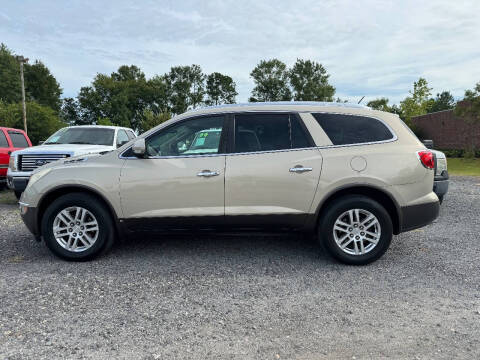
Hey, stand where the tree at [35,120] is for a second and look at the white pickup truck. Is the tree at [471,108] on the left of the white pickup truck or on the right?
left

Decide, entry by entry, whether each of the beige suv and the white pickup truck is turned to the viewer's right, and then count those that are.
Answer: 0

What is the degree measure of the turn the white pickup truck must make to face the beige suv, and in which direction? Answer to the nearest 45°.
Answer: approximately 45° to its left

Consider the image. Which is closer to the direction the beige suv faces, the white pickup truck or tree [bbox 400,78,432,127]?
the white pickup truck

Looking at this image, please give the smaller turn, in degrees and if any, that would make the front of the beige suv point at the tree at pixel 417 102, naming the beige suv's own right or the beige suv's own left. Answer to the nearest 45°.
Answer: approximately 135° to the beige suv's own right

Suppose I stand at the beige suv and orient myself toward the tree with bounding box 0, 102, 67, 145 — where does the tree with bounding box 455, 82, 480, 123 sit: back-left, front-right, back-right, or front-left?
front-right

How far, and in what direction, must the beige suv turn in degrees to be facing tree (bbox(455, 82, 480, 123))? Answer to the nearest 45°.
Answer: approximately 135° to its right

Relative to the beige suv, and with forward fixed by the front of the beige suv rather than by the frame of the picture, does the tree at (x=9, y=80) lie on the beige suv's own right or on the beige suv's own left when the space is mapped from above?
on the beige suv's own right

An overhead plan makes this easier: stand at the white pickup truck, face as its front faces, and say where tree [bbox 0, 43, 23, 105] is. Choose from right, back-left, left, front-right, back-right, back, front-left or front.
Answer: back-right

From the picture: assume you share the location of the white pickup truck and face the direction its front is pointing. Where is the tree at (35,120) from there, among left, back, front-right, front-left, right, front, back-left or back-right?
back-right

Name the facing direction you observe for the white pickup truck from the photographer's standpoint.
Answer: facing the viewer and to the left of the viewer

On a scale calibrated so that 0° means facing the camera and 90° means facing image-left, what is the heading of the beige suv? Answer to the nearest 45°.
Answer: approximately 90°
